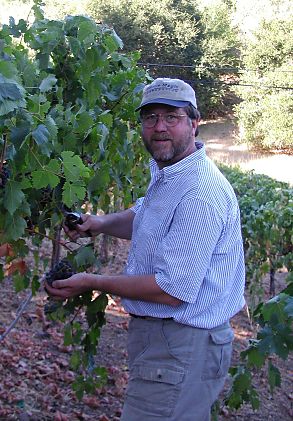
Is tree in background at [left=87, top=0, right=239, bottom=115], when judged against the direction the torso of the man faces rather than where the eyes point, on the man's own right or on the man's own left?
on the man's own right

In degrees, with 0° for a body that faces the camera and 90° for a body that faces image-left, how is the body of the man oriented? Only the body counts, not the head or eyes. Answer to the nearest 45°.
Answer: approximately 90°

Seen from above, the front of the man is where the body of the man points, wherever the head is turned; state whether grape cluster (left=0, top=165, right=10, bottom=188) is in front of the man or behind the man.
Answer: in front

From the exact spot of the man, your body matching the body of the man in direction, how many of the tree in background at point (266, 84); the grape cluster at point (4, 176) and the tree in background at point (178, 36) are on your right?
2

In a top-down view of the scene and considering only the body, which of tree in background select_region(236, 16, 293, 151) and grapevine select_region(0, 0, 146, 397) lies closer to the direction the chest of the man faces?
the grapevine

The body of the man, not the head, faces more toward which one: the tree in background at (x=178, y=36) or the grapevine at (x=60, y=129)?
the grapevine
